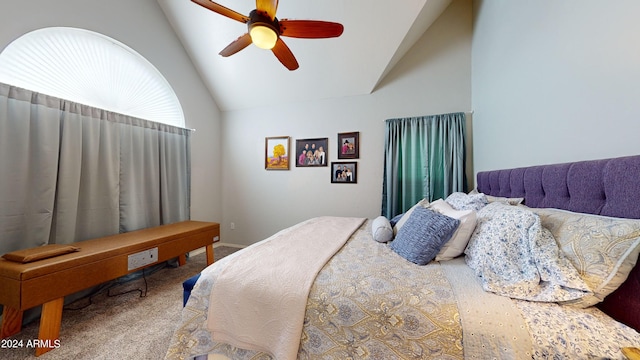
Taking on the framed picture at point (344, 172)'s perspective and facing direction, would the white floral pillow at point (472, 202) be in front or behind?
in front

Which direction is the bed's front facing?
to the viewer's left

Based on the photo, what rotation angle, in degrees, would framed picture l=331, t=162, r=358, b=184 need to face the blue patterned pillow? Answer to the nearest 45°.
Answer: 0° — it already faces it

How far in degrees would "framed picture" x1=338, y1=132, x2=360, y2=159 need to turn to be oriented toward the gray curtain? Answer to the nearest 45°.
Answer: approximately 45° to its right

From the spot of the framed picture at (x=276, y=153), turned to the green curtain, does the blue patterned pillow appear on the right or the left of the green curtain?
right

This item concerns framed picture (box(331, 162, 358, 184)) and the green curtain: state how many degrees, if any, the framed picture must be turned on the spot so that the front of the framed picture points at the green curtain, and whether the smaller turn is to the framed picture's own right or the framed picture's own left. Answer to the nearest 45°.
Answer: approximately 90° to the framed picture's own left

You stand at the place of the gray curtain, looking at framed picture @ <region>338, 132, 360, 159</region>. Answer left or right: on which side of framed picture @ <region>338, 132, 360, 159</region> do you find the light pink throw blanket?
right

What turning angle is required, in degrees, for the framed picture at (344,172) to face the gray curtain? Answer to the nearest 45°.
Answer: approximately 45° to its right
